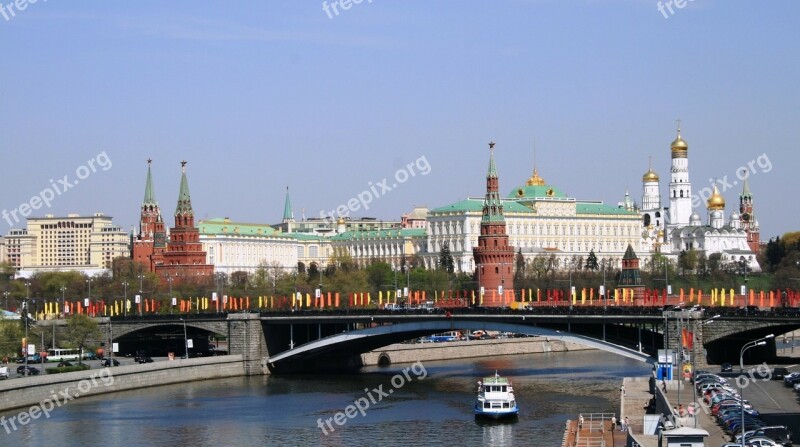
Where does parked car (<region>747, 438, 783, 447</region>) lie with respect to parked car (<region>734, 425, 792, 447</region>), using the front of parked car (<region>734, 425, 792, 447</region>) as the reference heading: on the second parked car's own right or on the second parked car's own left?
on the second parked car's own left

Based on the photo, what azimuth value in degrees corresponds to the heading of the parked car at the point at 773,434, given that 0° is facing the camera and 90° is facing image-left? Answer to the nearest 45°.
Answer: approximately 90°
